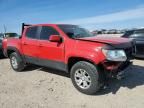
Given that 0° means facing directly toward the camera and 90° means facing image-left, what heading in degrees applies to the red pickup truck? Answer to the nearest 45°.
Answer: approximately 315°

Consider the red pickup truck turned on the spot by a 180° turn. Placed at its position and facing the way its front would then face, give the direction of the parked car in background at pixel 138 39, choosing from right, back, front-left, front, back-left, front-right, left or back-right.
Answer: right
